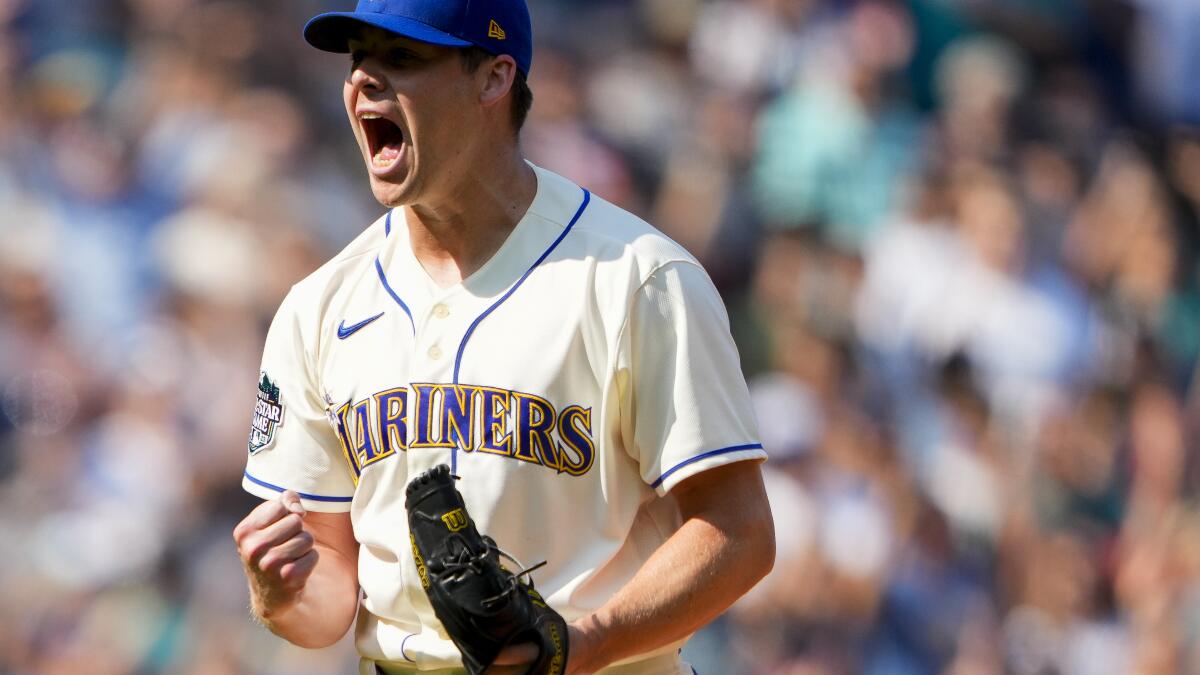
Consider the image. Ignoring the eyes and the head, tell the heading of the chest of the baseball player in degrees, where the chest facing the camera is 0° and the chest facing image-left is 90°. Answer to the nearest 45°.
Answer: approximately 45°
